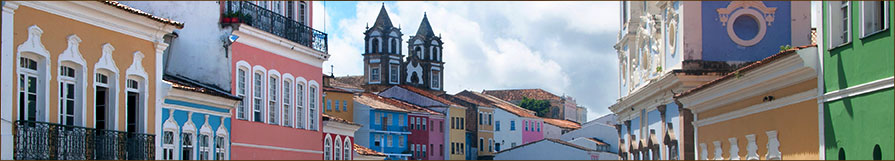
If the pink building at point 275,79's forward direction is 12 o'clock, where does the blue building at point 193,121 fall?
The blue building is roughly at 2 o'clock from the pink building.

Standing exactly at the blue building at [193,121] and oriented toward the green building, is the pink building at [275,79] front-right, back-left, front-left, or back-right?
back-left

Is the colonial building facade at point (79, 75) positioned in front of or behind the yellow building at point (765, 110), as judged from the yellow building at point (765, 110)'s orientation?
in front

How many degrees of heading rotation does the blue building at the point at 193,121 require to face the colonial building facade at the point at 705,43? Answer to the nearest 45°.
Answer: approximately 90° to its left

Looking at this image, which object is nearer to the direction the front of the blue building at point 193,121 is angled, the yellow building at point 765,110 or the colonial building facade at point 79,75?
the yellow building

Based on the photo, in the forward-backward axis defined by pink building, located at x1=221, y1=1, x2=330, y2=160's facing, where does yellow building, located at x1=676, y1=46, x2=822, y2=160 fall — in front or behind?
in front

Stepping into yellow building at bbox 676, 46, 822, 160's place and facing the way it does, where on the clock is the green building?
The green building is roughly at 10 o'clock from the yellow building.
